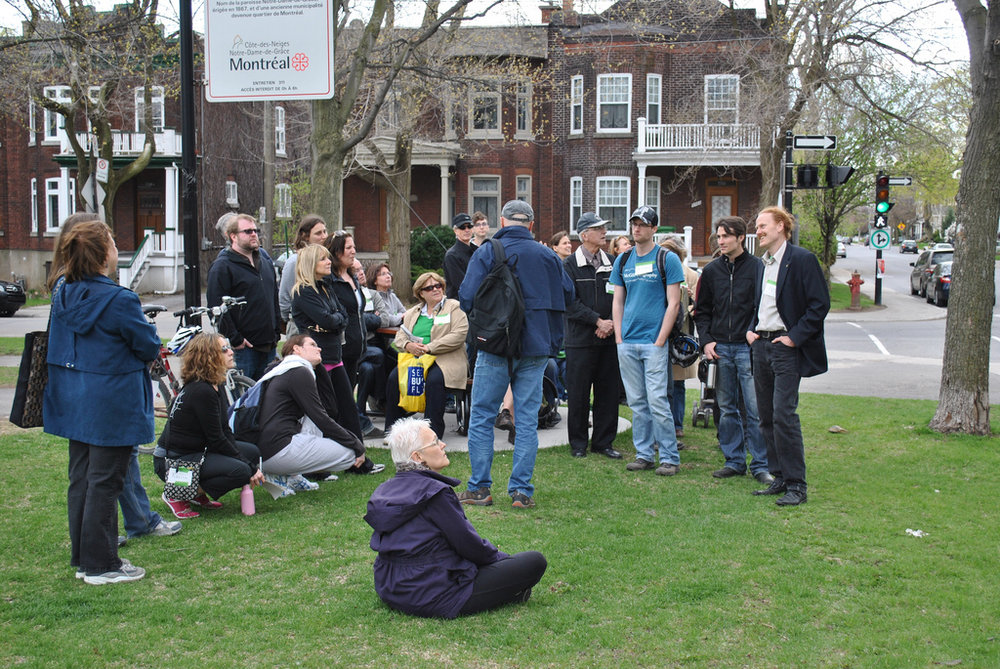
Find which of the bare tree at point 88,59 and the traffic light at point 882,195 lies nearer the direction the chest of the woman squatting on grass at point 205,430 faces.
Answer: the traffic light

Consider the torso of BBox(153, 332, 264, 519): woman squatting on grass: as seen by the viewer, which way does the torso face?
to the viewer's right

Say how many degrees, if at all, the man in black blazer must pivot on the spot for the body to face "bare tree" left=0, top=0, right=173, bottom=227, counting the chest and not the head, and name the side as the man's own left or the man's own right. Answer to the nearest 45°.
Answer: approximately 90° to the man's own right

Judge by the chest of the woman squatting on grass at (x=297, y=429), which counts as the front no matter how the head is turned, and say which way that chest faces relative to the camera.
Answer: to the viewer's right

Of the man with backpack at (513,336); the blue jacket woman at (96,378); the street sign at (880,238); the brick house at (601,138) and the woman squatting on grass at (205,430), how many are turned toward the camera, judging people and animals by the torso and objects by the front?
2

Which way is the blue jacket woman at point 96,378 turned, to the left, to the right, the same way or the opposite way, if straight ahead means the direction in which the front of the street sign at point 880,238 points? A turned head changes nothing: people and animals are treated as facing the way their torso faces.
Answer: the opposite way

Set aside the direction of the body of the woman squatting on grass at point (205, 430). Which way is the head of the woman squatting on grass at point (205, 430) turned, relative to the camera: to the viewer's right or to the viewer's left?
to the viewer's right

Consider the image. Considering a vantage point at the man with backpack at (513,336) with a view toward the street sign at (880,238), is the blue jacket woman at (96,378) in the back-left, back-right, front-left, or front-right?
back-left

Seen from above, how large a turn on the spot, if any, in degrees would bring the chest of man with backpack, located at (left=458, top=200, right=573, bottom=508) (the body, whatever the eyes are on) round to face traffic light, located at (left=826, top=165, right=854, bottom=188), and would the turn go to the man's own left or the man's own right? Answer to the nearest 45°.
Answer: approximately 45° to the man's own right

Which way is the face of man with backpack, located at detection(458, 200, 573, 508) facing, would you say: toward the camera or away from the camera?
away from the camera

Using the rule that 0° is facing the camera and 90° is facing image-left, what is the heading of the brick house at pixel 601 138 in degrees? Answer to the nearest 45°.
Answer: approximately 0°

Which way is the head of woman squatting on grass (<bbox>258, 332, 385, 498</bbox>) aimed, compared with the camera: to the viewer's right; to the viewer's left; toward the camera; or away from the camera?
to the viewer's right
